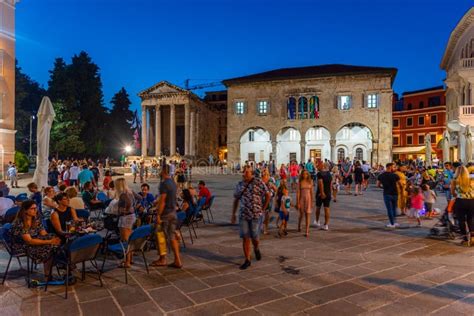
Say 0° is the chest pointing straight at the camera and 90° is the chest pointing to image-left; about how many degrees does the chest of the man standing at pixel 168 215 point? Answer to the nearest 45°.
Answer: approximately 90°

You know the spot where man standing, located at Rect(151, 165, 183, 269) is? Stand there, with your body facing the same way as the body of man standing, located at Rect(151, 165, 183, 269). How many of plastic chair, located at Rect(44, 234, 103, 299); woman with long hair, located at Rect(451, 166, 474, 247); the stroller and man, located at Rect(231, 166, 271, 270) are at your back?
3

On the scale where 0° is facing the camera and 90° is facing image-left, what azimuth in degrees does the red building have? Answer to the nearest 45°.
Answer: approximately 45°

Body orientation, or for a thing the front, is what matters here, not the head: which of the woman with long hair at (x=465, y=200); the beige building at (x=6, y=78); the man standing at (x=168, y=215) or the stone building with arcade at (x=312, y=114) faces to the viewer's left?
the man standing

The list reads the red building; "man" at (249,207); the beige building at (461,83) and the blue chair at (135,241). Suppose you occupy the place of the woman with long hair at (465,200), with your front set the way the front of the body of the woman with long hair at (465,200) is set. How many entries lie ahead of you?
2

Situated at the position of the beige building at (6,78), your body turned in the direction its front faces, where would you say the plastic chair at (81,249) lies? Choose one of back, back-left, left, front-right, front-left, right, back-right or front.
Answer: right

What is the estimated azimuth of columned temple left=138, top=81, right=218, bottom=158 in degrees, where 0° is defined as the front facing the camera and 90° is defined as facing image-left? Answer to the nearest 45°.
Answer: approximately 45°

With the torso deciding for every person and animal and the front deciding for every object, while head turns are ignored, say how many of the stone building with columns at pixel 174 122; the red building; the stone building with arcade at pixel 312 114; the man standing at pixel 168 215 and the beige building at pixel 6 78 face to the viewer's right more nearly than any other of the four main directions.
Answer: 1

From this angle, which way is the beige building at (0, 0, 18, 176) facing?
to the viewer's right
